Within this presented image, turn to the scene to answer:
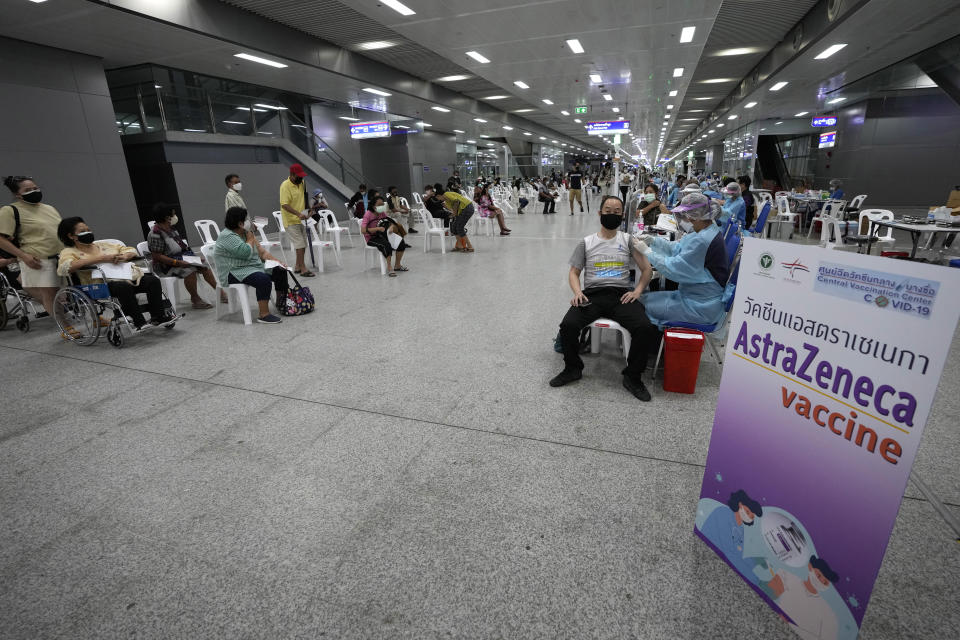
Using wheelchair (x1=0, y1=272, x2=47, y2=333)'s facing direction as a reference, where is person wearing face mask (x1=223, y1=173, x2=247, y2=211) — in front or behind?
in front

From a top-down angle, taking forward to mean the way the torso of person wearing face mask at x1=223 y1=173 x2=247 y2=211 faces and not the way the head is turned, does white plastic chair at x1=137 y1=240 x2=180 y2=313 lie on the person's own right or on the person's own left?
on the person's own right

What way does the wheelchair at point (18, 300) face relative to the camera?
to the viewer's right

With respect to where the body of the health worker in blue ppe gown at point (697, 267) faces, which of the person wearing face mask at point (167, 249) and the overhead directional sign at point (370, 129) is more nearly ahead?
the person wearing face mask

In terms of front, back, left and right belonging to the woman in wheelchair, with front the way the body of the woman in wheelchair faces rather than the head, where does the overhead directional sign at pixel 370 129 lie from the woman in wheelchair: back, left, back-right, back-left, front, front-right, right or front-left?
left

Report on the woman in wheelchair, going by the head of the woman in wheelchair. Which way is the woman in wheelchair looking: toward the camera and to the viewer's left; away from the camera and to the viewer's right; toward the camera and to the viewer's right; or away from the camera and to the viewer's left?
toward the camera and to the viewer's right

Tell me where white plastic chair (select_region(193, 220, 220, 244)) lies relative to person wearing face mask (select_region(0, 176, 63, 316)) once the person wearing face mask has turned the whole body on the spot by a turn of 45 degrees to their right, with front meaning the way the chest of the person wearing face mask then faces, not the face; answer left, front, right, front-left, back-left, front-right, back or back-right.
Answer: back-left

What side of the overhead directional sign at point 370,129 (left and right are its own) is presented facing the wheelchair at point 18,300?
front

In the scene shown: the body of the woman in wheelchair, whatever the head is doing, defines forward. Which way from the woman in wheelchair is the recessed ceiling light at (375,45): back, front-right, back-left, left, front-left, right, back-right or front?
left

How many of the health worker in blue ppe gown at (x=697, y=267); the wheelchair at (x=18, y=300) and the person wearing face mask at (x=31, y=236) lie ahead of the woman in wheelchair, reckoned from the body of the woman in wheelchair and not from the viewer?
1

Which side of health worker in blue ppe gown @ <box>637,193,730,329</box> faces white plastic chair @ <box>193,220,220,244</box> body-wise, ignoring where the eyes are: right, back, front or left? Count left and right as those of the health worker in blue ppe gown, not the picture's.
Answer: front

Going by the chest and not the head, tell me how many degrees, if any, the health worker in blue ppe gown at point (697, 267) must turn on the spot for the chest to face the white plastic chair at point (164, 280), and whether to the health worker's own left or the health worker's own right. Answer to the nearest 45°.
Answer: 0° — they already face it

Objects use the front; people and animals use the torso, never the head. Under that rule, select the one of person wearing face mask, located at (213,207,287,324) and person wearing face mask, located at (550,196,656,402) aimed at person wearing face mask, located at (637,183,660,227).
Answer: person wearing face mask, located at (213,207,287,324)
